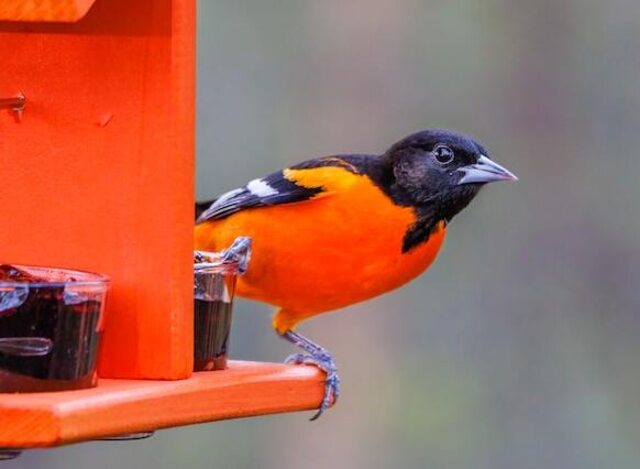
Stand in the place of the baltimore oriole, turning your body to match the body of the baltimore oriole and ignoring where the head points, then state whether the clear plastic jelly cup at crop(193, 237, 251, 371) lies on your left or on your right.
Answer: on your right

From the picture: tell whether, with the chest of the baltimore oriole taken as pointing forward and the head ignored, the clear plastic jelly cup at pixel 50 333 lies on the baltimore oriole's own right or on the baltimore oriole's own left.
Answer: on the baltimore oriole's own right

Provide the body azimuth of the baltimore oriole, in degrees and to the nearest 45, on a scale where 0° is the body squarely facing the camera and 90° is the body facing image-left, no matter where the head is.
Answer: approximately 270°
